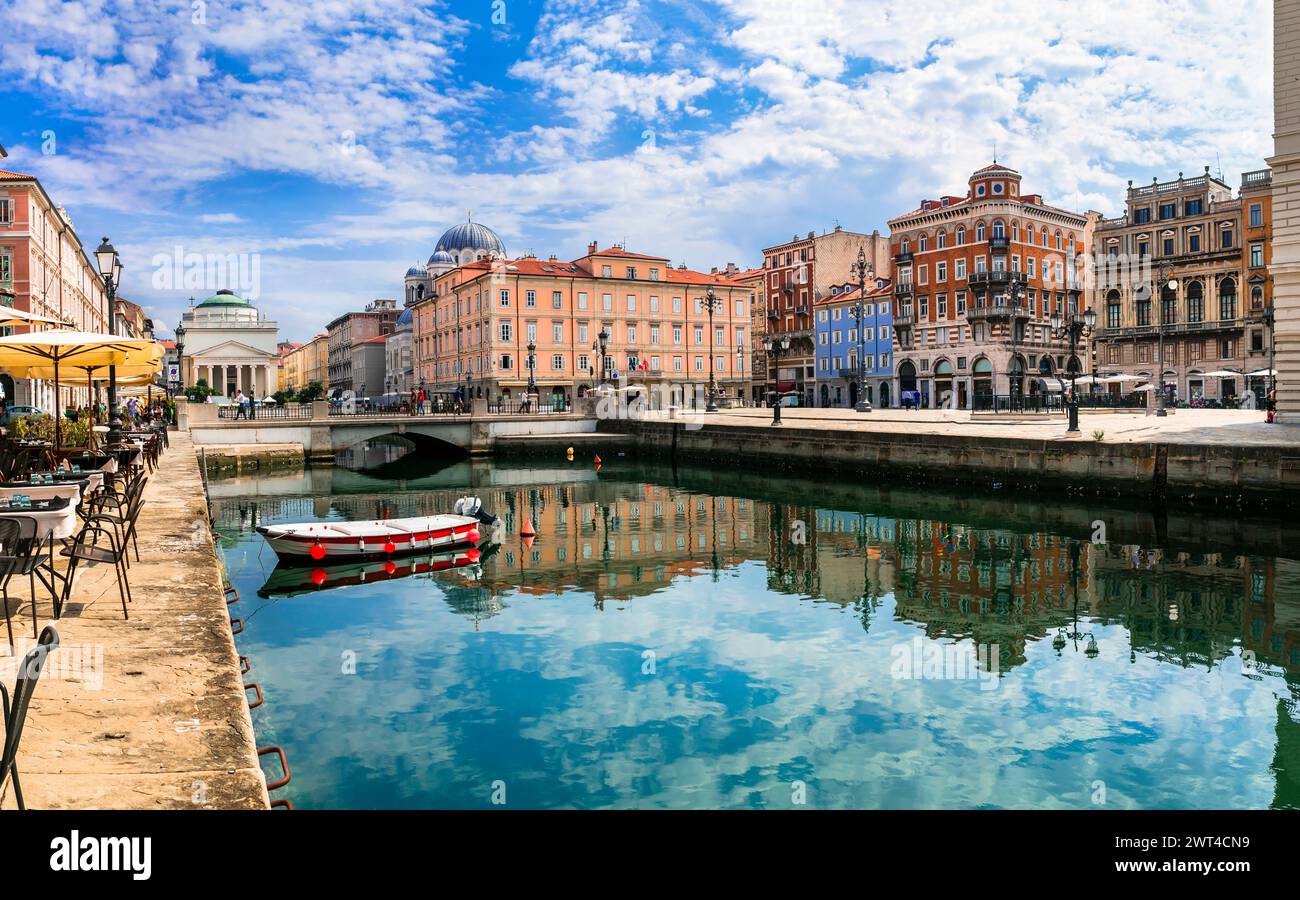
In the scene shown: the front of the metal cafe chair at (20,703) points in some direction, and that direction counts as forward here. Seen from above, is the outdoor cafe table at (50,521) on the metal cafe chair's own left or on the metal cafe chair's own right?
on the metal cafe chair's own right

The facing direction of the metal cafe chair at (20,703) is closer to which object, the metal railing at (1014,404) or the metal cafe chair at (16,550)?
the metal cafe chair

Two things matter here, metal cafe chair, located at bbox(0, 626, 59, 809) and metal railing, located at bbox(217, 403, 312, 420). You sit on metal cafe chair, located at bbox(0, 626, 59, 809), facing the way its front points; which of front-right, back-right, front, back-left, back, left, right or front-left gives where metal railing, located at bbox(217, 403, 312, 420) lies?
right
